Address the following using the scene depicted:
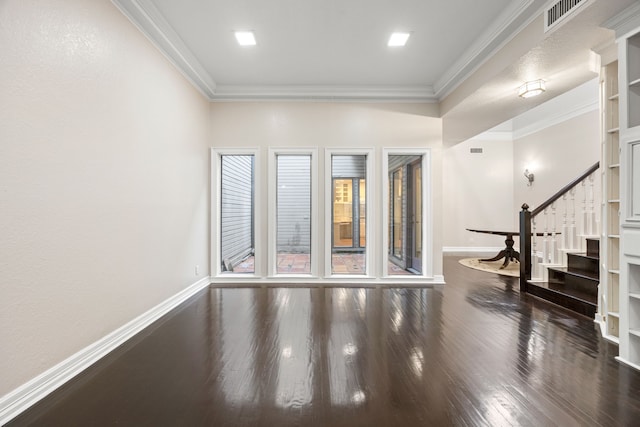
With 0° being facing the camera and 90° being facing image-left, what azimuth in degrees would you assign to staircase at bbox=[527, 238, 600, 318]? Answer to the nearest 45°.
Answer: approximately 45°

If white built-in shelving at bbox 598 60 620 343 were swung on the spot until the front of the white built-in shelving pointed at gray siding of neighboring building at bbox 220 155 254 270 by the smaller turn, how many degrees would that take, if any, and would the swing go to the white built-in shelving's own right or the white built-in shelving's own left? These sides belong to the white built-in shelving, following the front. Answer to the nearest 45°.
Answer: approximately 45° to the white built-in shelving's own right

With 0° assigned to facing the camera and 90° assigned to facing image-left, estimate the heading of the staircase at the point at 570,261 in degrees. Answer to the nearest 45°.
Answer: approximately 45°

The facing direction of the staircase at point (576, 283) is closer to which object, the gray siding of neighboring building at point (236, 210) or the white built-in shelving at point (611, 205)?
the gray siding of neighboring building

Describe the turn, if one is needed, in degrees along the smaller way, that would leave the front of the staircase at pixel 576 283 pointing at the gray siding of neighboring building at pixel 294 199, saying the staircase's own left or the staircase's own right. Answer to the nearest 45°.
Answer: approximately 45° to the staircase's own right

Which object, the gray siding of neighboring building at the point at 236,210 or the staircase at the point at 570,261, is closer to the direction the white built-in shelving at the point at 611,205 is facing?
the gray siding of neighboring building

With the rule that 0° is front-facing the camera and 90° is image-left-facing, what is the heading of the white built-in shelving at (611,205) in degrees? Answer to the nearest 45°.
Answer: approximately 45°
